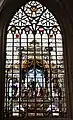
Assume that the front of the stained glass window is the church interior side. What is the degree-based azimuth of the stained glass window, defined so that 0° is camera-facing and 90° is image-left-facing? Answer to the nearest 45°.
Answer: approximately 0°
